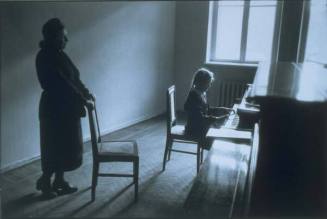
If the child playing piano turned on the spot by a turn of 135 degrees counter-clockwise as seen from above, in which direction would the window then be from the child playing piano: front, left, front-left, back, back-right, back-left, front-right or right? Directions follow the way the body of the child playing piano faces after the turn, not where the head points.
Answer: front-right

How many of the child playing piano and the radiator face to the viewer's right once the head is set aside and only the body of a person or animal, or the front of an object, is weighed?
1

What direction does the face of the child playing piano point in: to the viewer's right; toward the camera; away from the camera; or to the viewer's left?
to the viewer's right

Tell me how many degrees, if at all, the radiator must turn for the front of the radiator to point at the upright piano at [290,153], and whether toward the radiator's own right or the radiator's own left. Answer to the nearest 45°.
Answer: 0° — it already faces it

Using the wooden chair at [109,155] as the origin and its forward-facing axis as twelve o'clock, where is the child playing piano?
The child playing piano is roughly at 11 o'clock from the wooden chair.

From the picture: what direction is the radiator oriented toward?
toward the camera

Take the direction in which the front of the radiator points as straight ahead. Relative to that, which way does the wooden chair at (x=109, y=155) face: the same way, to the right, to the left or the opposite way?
to the left

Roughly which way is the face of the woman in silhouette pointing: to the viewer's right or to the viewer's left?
to the viewer's right

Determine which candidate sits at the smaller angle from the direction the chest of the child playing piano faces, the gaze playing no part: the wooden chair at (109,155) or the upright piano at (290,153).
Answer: the upright piano

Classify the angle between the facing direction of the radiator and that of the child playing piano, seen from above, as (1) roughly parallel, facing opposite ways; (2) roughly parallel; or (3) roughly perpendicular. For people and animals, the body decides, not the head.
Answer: roughly perpendicular

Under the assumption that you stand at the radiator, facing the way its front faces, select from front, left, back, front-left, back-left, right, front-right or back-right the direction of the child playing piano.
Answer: front

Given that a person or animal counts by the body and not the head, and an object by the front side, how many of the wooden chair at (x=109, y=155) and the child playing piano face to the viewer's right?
2

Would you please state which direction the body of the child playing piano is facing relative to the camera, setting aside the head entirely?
to the viewer's right

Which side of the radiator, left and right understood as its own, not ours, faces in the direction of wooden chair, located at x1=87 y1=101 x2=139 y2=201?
front

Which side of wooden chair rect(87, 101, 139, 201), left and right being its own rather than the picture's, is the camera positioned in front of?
right
